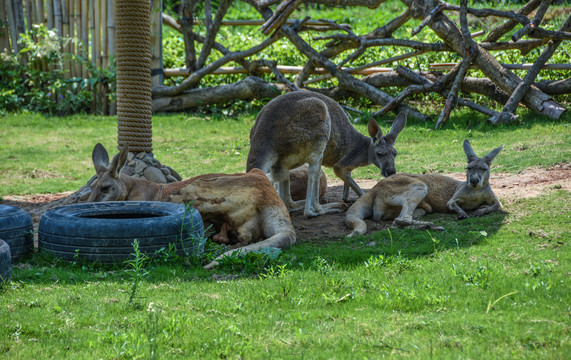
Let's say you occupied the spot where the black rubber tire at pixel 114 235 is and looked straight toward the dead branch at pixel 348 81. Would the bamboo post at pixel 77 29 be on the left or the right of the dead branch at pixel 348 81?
left

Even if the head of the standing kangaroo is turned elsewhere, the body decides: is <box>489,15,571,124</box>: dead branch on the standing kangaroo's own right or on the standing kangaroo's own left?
on the standing kangaroo's own left

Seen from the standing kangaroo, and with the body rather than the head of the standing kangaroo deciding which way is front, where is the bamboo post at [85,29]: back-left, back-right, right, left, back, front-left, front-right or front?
back-left

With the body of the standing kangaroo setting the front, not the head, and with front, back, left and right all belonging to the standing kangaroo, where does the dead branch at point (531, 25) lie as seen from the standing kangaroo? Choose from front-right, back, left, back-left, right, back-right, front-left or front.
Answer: front-left

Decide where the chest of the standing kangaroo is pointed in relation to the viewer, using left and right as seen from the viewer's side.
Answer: facing to the right of the viewer

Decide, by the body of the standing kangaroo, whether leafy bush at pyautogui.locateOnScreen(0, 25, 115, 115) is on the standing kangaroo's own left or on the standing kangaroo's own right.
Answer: on the standing kangaroo's own left

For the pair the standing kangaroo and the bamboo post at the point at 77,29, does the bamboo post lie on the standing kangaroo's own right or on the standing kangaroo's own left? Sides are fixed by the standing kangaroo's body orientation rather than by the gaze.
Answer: on the standing kangaroo's own left

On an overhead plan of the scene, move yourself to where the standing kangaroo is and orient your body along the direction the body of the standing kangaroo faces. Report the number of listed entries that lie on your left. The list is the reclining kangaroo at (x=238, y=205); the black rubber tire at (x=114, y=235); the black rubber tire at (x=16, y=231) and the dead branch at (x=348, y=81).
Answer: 1

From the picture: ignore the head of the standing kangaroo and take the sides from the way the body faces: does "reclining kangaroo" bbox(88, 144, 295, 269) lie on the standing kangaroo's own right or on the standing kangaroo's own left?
on the standing kangaroo's own right

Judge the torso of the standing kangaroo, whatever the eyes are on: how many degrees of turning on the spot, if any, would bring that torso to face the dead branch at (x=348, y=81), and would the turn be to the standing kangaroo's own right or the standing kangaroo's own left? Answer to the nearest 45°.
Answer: approximately 90° to the standing kangaroo's own left

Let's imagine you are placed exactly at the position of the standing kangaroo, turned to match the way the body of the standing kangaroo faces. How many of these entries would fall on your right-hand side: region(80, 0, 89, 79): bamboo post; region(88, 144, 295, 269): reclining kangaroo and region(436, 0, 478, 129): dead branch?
1

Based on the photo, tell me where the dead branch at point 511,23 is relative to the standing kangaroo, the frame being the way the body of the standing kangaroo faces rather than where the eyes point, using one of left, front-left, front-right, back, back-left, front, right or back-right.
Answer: front-left

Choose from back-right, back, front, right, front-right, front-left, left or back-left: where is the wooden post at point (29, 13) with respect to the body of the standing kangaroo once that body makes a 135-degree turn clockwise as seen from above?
right

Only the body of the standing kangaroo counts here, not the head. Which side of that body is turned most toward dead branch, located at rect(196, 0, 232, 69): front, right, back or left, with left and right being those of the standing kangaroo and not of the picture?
left

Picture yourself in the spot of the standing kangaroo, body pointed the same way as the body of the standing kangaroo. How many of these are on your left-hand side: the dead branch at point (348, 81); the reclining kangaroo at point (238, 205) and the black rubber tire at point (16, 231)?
1
